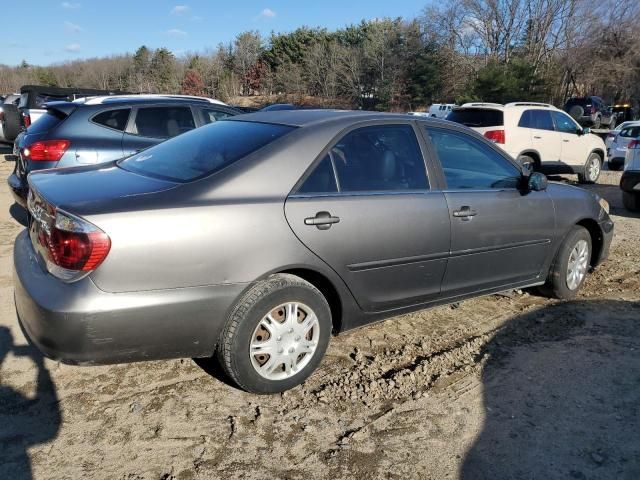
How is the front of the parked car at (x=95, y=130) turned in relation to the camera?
facing away from the viewer and to the right of the viewer

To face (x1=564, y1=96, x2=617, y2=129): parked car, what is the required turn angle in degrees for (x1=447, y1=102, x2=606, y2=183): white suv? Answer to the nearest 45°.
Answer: approximately 45° to its left

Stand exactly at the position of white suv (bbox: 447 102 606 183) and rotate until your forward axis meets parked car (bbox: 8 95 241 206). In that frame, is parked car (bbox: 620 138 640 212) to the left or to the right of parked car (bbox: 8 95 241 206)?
left

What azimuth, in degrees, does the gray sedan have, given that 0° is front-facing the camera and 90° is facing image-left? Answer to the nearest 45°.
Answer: approximately 225°

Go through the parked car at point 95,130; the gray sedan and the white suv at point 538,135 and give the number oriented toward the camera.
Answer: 0

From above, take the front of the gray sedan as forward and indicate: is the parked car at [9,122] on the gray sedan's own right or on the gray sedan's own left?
on the gray sedan's own left

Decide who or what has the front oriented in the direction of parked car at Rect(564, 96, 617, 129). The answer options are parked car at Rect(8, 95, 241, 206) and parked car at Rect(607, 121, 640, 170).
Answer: parked car at Rect(8, 95, 241, 206)

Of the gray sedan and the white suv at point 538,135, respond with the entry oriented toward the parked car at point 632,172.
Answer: the gray sedan

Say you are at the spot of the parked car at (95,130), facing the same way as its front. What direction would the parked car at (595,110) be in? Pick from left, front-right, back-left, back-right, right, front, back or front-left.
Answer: front

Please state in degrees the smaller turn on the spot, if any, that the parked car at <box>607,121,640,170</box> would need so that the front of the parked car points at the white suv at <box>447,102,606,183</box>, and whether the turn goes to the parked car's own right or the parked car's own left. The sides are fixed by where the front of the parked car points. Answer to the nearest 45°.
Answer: approximately 45° to the parked car's own left

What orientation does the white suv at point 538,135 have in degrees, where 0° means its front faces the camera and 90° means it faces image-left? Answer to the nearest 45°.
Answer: approximately 225°

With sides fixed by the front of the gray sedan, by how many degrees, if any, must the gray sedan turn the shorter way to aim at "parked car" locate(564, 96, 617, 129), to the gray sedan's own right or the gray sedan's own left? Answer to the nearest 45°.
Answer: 0° — it already faces it

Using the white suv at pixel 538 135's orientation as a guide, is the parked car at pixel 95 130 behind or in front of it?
behind
